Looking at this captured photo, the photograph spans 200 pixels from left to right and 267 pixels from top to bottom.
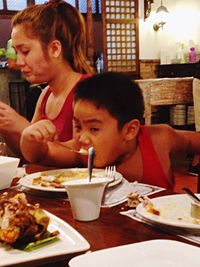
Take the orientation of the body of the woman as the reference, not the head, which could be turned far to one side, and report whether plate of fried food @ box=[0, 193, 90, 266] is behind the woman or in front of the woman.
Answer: in front

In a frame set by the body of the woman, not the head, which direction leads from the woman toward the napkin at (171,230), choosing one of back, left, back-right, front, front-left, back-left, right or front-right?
front-left

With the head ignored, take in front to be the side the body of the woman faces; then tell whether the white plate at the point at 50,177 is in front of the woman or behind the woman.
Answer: in front

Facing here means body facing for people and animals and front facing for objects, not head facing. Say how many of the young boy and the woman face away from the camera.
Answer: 0

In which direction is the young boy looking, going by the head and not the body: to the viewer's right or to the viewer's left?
to the viewer's left

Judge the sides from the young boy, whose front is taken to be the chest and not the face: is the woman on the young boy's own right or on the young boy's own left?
on the young boy's own right

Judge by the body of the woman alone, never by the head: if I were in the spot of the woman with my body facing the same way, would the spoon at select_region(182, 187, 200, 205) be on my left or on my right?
on my left

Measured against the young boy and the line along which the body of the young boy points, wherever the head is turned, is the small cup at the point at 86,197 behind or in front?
in front

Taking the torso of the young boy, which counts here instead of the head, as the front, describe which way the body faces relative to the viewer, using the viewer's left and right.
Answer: facing the viewer and to the left of the viewer

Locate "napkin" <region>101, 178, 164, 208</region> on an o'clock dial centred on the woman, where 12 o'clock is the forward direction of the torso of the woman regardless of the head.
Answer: The napkin is roughly at 10 o'clock from the woman.
